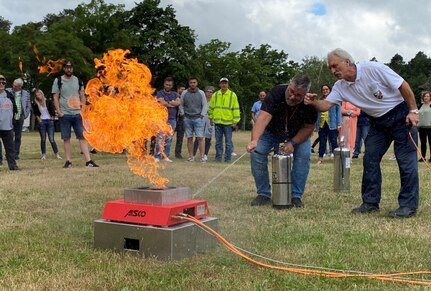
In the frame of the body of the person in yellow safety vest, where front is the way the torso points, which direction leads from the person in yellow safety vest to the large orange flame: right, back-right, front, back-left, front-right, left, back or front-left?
front

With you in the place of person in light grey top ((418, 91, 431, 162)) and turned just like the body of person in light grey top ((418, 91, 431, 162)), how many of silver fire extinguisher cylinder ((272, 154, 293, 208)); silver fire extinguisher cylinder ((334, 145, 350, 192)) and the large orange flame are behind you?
0

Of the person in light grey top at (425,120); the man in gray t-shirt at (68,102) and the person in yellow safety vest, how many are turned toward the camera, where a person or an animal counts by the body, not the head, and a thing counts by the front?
3

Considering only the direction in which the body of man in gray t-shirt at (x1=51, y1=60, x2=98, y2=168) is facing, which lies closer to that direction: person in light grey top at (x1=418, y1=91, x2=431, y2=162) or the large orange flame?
the large orange flame

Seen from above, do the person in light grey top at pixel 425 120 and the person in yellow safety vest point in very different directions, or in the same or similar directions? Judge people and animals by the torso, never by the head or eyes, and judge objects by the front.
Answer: same or similar directions

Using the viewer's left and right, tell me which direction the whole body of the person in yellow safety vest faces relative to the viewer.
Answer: facing the viewer

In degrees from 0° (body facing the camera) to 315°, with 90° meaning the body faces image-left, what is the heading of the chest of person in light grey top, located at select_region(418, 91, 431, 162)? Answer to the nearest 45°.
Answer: approximately 0°

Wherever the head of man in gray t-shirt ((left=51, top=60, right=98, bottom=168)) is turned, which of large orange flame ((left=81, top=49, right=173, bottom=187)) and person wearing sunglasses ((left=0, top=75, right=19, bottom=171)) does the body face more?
the large orange flame

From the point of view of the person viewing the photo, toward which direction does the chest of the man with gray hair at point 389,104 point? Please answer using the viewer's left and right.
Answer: facing the viewer and to the left of the viewer

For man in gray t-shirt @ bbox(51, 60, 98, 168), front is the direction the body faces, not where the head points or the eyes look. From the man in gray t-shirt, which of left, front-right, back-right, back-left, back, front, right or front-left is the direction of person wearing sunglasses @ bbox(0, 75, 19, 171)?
right

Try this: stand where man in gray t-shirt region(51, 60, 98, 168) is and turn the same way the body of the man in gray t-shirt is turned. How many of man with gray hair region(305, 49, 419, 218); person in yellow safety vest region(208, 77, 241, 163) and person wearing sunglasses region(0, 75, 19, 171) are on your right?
1

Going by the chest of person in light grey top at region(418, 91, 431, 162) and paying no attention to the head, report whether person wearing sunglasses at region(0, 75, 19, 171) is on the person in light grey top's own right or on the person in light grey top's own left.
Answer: on the person in light grey top's own right

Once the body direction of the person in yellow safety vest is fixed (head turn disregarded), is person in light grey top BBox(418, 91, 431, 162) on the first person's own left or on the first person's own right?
on the first person's own left

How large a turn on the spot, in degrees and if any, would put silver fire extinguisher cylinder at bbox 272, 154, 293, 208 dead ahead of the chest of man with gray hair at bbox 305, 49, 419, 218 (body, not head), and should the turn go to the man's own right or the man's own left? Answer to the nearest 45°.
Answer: approximately 45° to the man's own right

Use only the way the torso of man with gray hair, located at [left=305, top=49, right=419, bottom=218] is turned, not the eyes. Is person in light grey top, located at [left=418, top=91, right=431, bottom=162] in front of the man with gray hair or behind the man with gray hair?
behind
